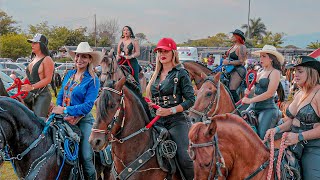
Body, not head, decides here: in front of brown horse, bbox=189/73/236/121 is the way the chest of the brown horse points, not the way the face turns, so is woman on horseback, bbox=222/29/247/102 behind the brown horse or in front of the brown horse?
behind

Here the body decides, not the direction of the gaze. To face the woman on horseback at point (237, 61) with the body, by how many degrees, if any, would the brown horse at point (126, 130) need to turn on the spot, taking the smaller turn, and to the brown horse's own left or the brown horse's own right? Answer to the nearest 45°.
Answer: approximately 180°

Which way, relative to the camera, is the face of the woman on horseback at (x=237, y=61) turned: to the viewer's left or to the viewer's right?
to the viewer's left

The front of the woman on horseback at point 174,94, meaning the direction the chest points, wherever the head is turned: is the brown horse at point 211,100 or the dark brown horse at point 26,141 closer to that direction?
the dark brown horse

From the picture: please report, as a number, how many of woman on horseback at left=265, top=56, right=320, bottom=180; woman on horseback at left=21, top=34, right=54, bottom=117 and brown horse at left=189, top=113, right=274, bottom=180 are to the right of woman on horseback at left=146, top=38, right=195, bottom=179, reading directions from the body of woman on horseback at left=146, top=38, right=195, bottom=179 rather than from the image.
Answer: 1

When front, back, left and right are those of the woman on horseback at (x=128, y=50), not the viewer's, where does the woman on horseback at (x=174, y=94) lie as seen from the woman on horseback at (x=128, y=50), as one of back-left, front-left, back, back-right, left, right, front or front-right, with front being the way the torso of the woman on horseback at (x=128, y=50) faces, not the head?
front-left

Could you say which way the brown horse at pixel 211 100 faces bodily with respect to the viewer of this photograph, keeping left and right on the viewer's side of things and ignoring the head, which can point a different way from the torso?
facing the viewer and to the left of the viewer

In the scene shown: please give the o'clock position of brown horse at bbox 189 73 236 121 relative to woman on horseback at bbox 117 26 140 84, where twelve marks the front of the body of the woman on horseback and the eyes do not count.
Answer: The brown horse is roughly at 10 o'clock from the woman on horseback.

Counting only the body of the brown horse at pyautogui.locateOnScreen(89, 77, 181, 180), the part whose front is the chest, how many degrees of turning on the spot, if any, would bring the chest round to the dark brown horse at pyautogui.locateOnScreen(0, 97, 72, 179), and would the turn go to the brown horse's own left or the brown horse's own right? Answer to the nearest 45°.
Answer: approximately 45° to the brown horse's own right

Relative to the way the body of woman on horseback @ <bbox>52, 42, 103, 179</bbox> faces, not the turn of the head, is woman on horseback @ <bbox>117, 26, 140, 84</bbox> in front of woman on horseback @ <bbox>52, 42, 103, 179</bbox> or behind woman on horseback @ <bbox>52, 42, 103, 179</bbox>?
behind

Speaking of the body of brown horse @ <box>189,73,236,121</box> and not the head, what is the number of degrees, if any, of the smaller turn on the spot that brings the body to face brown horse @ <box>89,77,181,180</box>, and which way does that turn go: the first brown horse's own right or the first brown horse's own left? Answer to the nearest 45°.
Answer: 0° — it already faces it
